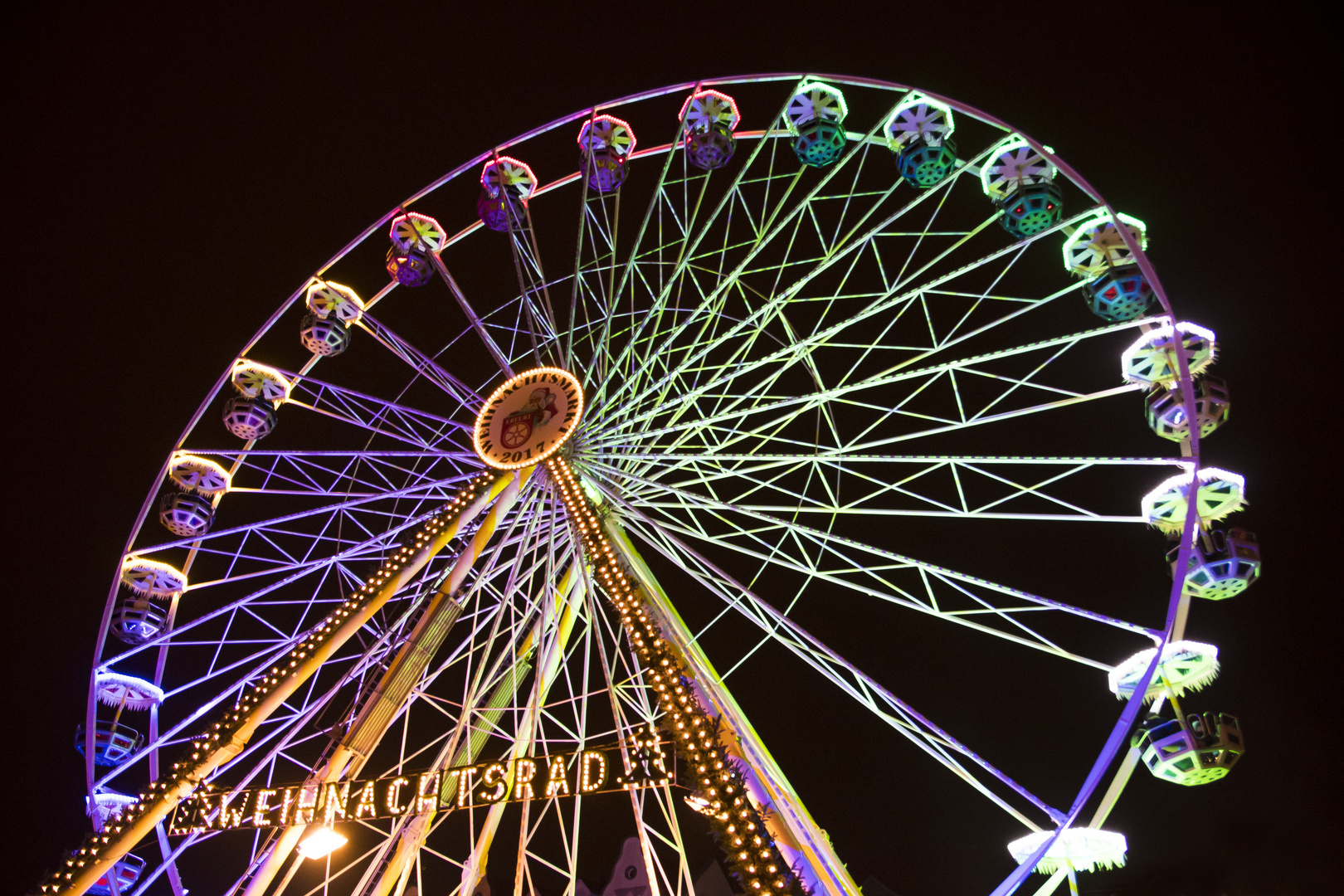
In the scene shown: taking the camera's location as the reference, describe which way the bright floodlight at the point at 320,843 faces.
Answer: facing the viewer
